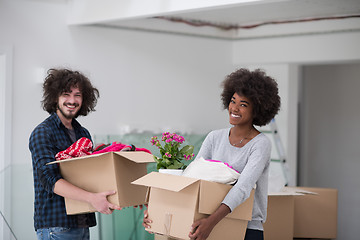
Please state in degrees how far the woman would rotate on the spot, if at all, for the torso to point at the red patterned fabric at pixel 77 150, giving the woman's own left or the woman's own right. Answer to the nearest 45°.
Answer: approximately 45° to the woman's own right

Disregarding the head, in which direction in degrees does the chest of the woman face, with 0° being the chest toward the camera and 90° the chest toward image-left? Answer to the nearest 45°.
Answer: approximately 45°

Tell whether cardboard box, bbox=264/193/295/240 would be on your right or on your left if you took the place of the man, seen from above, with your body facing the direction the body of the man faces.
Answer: on your left

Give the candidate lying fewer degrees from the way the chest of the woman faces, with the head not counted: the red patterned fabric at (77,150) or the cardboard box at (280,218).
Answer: the red patterned fabric

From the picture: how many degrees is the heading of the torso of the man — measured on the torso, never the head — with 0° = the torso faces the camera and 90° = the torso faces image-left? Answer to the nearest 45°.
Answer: approximately 315°

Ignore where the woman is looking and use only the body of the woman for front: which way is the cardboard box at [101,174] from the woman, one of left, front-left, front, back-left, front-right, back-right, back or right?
front-right

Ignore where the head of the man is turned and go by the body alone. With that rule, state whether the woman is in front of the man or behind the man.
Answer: in front

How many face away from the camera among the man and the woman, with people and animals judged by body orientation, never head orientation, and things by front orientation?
0

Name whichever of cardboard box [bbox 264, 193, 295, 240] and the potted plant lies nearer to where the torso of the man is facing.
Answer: the potted plant
